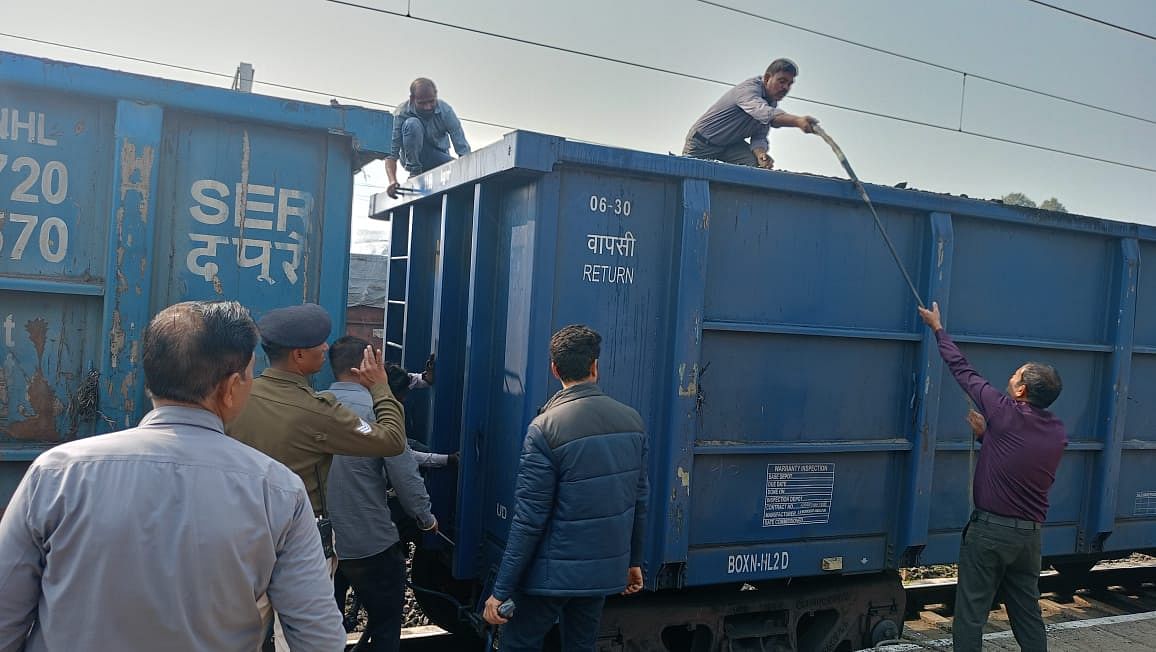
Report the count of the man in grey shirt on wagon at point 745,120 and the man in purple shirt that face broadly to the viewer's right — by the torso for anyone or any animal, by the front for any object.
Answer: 1

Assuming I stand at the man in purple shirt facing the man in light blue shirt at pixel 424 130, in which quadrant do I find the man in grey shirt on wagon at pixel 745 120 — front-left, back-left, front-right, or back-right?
front-right

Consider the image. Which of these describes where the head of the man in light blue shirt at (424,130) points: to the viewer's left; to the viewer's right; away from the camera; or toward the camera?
toward the camera

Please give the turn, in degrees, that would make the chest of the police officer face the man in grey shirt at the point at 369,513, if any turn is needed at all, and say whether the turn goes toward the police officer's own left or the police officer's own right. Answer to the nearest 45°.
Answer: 0° — they already face them

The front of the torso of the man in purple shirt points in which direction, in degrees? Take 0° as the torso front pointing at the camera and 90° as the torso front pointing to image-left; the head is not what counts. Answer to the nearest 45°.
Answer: approximately 135°

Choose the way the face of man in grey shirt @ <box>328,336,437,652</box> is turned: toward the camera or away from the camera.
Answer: away from the camera

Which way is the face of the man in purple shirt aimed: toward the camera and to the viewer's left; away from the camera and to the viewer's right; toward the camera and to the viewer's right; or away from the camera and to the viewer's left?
away from the camera and to the viewer's left

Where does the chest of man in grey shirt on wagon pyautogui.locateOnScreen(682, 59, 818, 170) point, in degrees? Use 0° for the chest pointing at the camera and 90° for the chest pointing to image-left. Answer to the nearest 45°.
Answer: approximately 270°

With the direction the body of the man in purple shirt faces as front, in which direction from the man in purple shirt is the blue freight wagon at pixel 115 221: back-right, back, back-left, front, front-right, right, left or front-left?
left

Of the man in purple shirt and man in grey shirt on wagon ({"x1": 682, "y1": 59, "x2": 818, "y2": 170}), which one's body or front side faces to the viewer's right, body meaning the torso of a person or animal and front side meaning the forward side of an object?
the man in grey shirt on wagon

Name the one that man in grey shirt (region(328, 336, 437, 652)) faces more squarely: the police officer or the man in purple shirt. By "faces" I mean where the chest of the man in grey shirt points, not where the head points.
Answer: the man in purple shirt

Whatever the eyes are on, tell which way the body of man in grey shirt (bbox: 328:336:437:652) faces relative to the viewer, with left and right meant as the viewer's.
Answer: facing away from the viewer and to the right of the viewer
